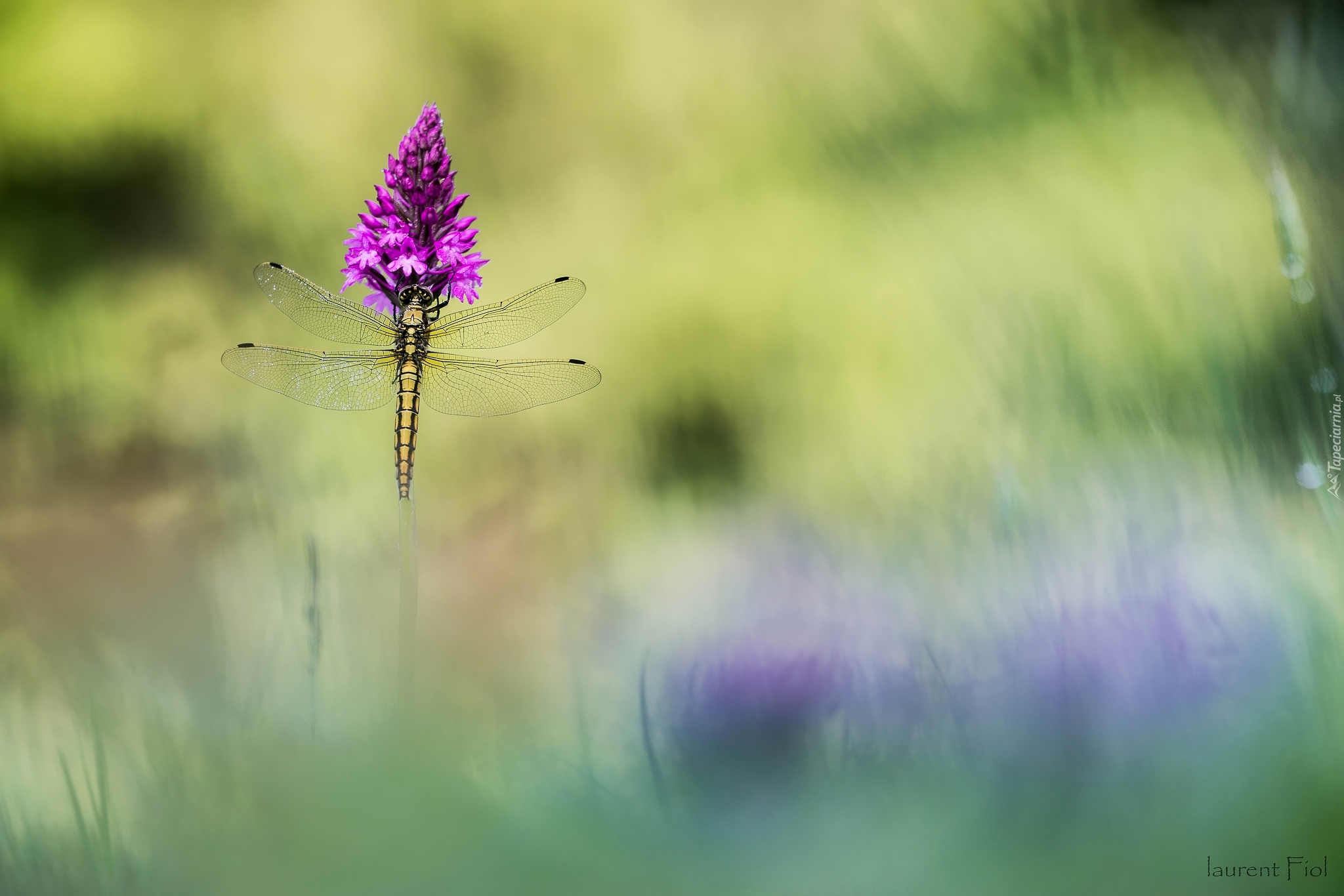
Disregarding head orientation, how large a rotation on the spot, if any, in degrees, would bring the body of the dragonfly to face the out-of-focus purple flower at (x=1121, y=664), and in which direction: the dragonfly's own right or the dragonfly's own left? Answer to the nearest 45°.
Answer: approximately 90° to the dragonfly's own right

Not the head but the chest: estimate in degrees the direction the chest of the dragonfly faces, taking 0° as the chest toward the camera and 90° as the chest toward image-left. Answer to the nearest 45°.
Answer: approximately 180°
